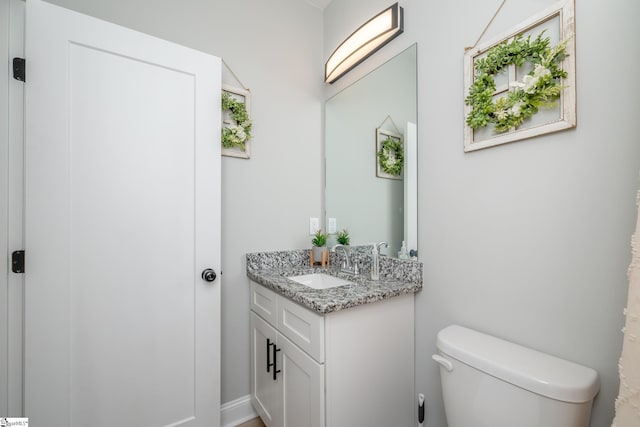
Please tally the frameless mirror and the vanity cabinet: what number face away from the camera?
0

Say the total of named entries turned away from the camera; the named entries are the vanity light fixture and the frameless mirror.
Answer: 0

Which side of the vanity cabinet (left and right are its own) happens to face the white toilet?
left

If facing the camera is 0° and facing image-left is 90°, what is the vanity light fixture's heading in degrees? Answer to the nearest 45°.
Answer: approximately 45°

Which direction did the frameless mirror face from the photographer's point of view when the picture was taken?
facing the viewer and to the left of the viewer
